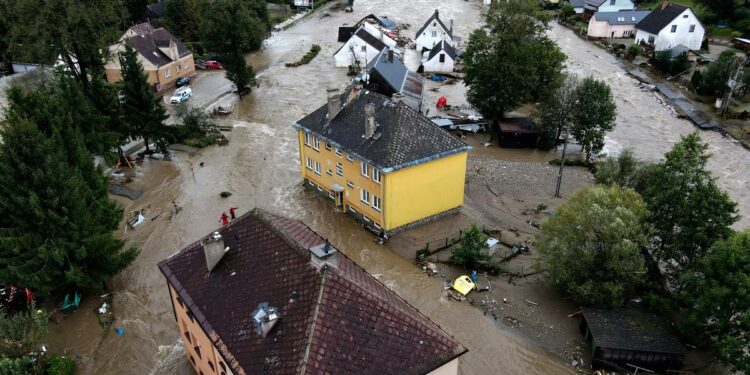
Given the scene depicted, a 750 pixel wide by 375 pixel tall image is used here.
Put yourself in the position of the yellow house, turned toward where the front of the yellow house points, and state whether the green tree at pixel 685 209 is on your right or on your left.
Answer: on your left

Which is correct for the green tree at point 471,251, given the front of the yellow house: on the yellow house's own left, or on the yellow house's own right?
on the yellow house's own left

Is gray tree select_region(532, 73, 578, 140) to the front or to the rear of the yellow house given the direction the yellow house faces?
to the rear

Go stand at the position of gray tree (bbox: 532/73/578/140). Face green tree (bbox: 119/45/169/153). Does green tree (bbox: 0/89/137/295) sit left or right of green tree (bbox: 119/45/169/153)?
left

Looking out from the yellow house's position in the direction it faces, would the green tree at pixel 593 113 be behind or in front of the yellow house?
behind

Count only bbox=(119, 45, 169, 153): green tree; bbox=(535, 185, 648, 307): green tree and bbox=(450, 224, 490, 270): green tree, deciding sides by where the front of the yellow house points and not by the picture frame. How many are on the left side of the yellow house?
2

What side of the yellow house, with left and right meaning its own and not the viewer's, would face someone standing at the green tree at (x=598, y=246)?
left

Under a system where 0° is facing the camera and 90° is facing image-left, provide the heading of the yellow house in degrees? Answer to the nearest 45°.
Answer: approximately 45°

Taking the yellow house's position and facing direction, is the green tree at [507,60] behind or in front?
behind

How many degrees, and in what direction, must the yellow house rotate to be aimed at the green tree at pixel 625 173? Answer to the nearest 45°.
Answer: approximately 135° to its left

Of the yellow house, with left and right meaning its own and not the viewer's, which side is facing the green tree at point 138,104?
right
